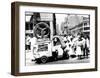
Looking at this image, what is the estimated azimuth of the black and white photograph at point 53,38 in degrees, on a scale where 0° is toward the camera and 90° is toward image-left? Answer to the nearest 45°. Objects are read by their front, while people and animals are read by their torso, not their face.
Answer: approximately 315°
